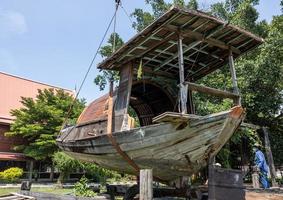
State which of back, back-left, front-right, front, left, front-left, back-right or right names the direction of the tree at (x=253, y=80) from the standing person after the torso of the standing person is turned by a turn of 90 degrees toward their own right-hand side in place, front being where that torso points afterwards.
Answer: front

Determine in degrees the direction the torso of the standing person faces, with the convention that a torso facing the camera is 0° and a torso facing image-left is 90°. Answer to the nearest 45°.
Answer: approximately 90°

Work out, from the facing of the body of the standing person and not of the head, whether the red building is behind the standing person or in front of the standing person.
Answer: in front
